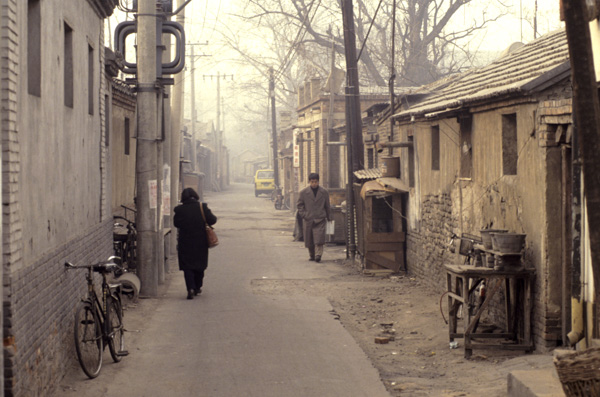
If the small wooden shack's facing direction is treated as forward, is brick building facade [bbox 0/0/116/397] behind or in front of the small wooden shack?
in front

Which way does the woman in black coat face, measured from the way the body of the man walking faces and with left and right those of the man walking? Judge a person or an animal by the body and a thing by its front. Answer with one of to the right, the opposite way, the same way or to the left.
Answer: the opposite way

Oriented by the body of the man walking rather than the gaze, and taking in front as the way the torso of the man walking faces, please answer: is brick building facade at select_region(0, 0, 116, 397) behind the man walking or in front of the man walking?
in front

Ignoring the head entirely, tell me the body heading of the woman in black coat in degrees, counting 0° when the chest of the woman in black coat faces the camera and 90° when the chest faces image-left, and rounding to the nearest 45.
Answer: approximately 180°

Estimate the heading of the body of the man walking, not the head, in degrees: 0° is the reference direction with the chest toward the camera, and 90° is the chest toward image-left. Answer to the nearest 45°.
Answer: approximately 0°
